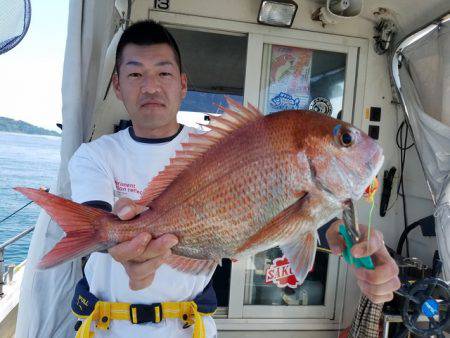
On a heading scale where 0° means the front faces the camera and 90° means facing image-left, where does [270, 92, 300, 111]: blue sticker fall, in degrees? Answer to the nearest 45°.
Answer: approximately 0°

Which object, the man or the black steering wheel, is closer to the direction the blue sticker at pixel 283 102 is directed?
the man

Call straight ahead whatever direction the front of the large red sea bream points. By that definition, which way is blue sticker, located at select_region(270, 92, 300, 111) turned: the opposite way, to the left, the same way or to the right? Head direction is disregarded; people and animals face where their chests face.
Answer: to the right

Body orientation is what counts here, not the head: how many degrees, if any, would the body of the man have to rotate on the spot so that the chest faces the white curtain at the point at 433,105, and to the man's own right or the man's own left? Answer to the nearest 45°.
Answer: approximately 135° to the man's own left

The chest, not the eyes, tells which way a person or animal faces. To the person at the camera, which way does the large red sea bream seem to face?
facing to the right of the viewer

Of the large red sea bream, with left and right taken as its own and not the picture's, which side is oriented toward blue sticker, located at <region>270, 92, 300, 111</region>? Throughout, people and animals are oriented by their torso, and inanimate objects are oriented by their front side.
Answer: left

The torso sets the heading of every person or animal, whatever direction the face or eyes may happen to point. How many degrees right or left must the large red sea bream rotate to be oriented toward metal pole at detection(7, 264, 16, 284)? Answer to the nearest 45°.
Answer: approximately 135° to its left

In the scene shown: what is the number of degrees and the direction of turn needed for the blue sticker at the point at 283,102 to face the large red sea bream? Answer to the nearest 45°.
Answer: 0° — it already faces it

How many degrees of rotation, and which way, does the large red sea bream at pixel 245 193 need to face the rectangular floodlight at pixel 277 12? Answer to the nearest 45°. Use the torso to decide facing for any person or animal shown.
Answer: approximately 90° to its left

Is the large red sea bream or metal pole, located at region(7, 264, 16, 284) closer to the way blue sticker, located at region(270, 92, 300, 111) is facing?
the large red sea bream
